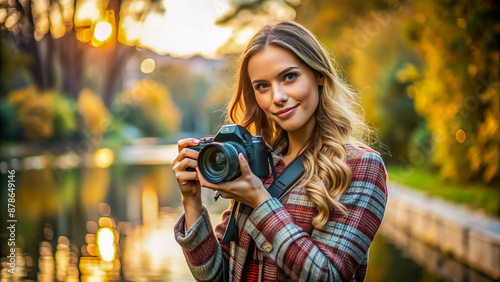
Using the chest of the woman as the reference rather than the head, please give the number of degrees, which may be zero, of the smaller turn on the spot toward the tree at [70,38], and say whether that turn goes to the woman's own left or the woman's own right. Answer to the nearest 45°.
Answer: approximately 90° to the woman's own right

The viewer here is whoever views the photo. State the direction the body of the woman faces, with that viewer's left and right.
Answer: facing the viewer and to the left of the viewer
